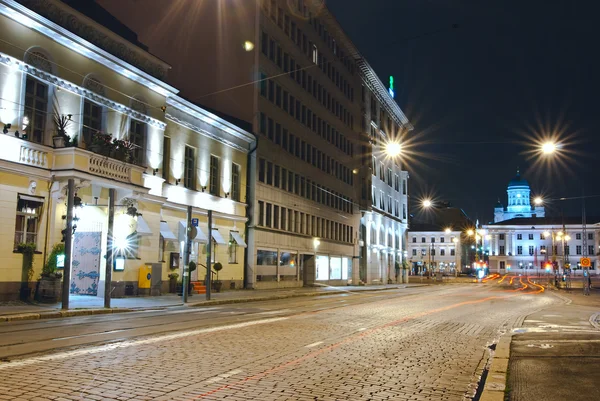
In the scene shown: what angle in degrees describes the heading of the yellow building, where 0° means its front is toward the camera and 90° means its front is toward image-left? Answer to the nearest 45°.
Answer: approximately 315°

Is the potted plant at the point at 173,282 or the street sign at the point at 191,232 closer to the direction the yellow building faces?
the street sign

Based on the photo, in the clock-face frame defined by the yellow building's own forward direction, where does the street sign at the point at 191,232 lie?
The street sign is roughly at 11 o'clock from the yellow building.

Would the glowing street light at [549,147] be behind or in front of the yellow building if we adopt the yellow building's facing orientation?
in front
